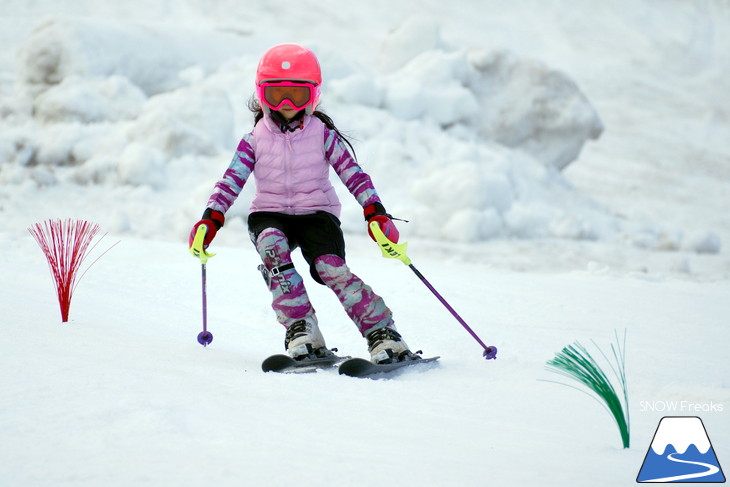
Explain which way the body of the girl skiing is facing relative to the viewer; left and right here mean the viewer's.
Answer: facing the viewer
